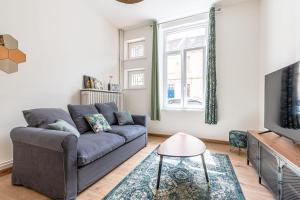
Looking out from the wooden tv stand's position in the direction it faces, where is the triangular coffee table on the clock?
The triangular coffee table is roughly at 1 o'clock from the wooden tv stand.

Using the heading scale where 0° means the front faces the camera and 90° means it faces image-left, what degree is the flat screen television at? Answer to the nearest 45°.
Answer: approximately 45°

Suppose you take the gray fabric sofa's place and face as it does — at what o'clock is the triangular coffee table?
The triangular coffee table is roughly at 11 o'clock from the gray fabric sofa.

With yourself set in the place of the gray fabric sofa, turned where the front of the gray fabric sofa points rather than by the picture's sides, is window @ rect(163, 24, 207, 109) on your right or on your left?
on your left

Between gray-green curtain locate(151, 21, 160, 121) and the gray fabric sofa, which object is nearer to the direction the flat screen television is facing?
the gray fabric sofa

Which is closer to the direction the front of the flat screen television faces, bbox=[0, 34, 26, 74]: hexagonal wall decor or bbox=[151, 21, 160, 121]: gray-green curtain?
the hexagonal wall decor

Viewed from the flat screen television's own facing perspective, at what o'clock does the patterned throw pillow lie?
The patterned throw pillow is roughly at 1 o'clock from the flat screen television.

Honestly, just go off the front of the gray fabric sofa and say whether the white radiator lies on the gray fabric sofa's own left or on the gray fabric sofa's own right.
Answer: on the gray fabric sofa's own left

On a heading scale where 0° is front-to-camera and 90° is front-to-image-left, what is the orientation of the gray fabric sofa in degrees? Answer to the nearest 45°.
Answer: approximately 315°

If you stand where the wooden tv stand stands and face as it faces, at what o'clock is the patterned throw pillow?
The patterned throw pillow is roughly at 1 o'clock from the wooden tv stand.
